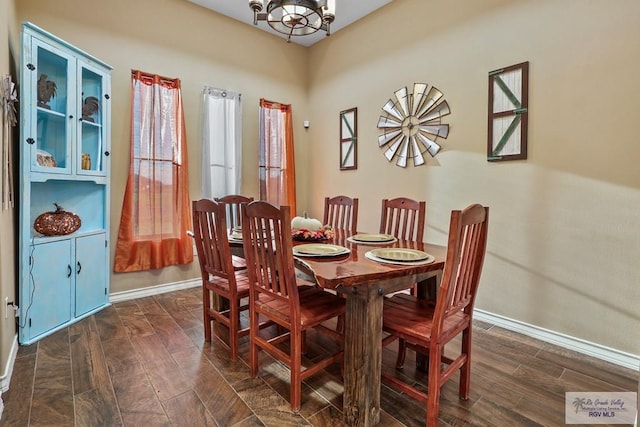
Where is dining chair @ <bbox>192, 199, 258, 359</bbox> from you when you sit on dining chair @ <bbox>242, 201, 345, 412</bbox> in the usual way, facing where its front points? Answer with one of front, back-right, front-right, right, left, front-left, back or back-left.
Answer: left

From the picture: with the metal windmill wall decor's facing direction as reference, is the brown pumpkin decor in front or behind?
in front

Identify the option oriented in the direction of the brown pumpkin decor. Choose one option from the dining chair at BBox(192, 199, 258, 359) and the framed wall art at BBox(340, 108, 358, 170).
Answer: the framed wall art

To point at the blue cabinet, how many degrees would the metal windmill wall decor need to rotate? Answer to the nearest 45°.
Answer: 0° — it already faces it

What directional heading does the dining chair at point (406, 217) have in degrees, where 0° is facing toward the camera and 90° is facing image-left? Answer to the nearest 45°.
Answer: approximately 45°

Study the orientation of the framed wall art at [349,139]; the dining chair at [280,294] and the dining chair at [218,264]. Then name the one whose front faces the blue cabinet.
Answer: the framed wall art

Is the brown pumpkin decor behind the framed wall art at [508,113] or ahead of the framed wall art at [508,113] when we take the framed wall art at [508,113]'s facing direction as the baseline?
ahead

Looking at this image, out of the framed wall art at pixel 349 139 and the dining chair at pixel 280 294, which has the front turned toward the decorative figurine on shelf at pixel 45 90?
the framed wall art

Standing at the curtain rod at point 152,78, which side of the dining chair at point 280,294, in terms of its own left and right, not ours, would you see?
left

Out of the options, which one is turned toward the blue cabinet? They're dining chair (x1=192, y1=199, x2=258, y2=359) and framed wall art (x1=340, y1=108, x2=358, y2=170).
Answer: the framed wall art

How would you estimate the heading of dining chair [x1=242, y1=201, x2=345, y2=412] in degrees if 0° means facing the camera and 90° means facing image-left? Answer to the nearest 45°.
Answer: approximately 225°

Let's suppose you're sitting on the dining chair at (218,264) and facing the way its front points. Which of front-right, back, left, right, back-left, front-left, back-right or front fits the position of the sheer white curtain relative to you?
front-left

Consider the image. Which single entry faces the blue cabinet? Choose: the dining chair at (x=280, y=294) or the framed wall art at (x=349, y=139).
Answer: the framed wall art
